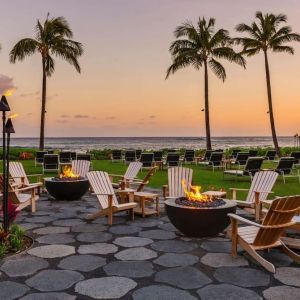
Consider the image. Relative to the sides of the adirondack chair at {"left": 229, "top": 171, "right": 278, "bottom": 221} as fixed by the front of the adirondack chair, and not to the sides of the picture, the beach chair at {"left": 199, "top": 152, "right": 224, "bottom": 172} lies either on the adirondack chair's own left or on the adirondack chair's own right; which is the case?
on the adirondack chair's own right

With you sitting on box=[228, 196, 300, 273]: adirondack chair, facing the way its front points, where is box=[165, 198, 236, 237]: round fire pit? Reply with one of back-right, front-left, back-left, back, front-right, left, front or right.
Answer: front

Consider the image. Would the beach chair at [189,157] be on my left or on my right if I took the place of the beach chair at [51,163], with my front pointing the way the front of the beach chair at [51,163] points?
on my right

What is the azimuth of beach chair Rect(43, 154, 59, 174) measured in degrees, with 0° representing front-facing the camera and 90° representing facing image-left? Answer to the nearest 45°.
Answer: approximately 180°

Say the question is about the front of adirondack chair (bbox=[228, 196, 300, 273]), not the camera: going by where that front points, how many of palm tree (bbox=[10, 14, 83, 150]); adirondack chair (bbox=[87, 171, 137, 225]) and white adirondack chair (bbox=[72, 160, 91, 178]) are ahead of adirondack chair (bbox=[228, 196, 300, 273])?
3

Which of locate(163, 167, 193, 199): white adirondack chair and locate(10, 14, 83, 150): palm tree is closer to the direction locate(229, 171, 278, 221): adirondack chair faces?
the white adirondack chair

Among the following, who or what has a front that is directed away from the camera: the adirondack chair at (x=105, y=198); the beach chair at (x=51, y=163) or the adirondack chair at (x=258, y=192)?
the beach chair

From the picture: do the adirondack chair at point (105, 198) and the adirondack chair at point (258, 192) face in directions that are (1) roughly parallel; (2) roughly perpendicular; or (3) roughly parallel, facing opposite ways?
roughly perpendicular

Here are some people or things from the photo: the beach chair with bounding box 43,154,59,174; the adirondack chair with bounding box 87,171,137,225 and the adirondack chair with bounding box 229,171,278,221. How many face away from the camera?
1

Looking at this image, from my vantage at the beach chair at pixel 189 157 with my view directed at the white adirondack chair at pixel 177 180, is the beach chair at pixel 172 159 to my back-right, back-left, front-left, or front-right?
front-right

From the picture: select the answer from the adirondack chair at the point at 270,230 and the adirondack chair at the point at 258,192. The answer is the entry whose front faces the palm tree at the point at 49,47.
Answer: the adirondack chair at the point at 270,230

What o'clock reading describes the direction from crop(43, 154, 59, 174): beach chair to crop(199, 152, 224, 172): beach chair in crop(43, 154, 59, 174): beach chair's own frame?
crop(199, 152, 224, 172): beach chair is roughly at 3 o'clock from crop(43, 154, 59, 174): beach chair.

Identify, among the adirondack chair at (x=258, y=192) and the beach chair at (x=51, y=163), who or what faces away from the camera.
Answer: the beach chair

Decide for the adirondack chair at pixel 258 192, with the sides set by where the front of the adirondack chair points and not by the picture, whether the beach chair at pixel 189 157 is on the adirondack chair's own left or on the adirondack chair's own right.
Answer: on the adirondack chair's own right
